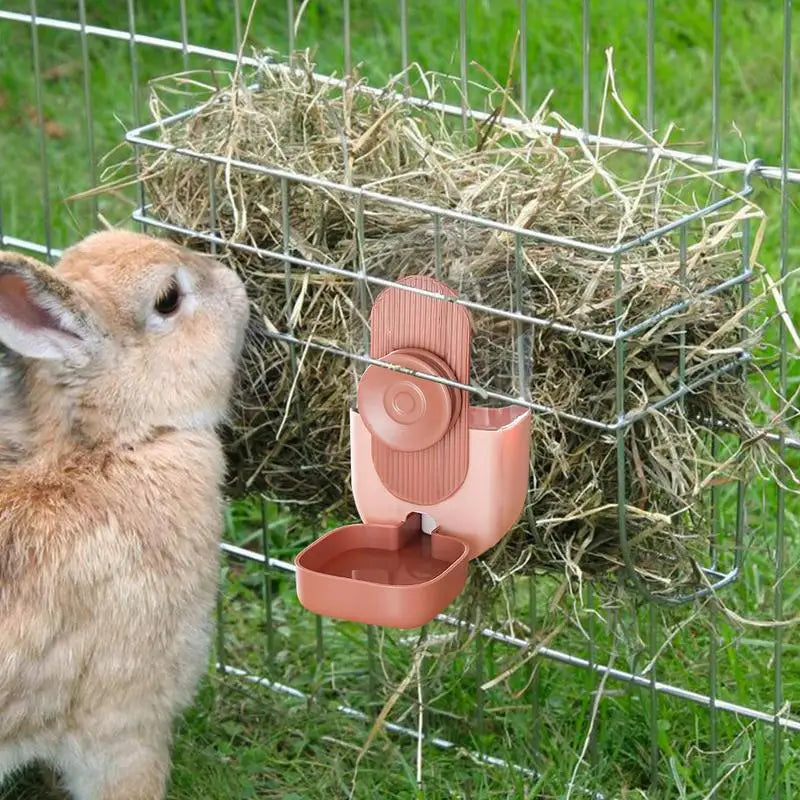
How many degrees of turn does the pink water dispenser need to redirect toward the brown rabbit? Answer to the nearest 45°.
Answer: approximately 45° to its right

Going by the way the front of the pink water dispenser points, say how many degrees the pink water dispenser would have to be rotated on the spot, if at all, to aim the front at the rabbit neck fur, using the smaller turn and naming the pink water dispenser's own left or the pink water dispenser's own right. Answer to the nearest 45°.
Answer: approximately 45° to the pink water dispenser's own right

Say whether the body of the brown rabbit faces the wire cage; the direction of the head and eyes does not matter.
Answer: yes

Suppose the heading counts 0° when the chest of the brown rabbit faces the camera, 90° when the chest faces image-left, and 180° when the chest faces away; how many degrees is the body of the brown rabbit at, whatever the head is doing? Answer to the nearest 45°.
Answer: approximately 270°

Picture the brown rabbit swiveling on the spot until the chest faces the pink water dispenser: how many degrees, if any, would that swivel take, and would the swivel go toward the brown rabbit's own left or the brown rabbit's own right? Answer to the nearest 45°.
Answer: approximately 45° to the brown rabbit's own right

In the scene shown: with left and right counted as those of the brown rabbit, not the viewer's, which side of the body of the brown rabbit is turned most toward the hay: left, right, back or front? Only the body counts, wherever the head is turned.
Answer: front
